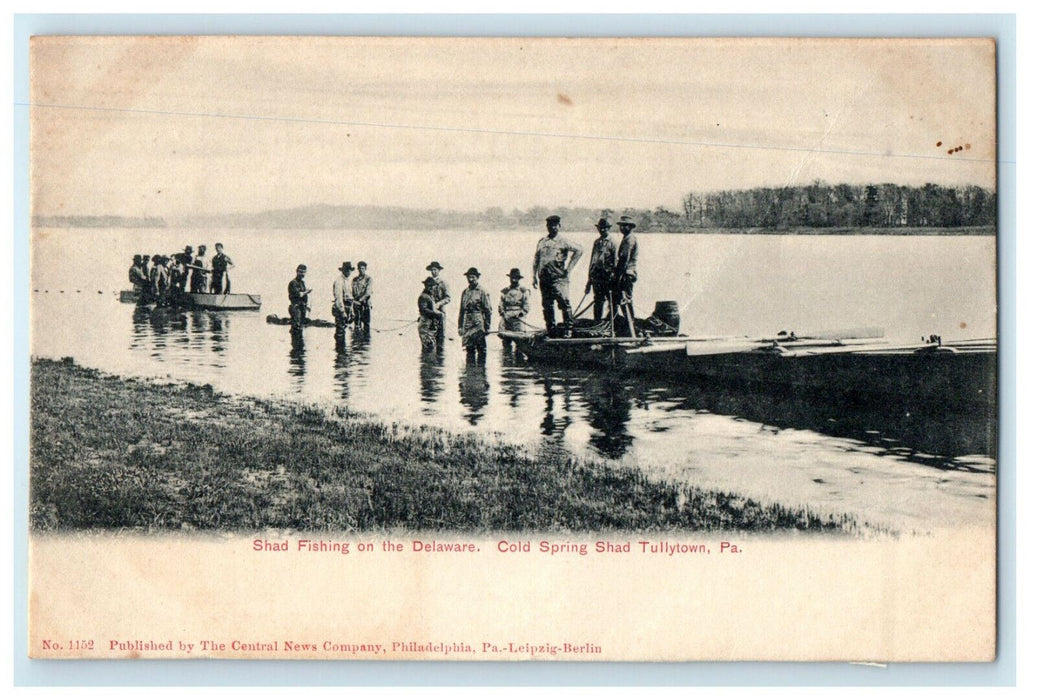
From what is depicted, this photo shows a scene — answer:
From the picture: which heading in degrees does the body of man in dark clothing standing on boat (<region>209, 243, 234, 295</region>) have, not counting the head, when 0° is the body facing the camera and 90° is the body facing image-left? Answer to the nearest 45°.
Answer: approximately 45°

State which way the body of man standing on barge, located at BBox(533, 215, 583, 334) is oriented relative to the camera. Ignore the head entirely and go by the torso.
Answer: toward the camera

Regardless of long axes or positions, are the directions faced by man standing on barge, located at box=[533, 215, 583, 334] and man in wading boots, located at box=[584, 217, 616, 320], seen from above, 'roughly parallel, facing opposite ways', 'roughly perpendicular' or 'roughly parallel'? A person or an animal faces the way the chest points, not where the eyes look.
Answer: roughly parallel

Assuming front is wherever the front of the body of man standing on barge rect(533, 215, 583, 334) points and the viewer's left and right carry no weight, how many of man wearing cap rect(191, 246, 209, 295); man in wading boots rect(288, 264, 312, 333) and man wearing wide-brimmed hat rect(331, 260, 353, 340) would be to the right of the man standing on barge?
3

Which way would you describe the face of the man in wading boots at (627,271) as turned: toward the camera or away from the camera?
toward the camera

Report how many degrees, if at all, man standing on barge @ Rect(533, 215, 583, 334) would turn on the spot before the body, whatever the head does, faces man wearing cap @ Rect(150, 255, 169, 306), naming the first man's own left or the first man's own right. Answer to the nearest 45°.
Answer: approximately 90° to the first man's own right

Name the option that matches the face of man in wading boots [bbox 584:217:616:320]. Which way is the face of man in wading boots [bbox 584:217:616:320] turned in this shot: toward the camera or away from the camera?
toward the camera

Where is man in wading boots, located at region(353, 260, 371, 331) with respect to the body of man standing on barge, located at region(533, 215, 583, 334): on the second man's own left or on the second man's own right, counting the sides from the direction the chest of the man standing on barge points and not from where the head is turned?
on the second man's own right

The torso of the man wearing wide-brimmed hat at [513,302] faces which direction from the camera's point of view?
toward the camera
